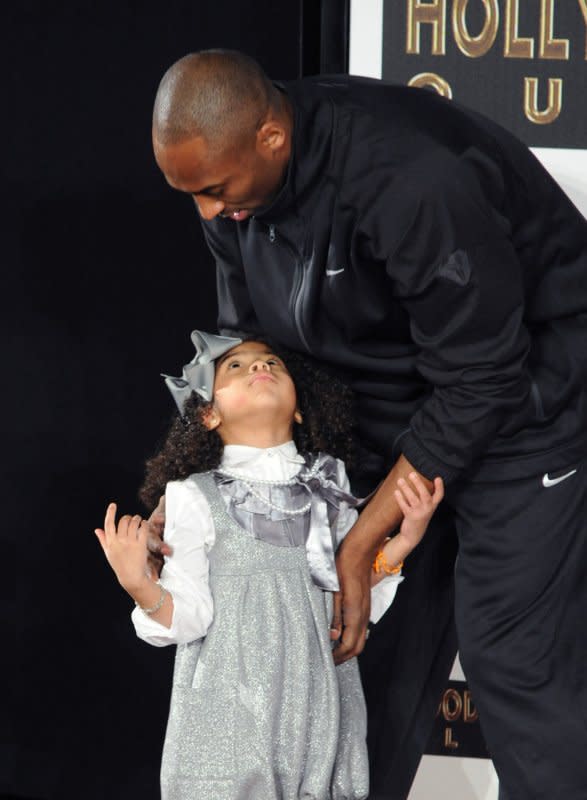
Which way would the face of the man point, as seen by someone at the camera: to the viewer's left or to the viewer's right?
to the viewer's left

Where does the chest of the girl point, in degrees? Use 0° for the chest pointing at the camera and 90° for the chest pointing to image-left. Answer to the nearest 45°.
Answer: approximately 0°

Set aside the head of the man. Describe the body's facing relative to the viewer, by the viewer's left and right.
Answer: facing the viewer and to the left of the viewer
